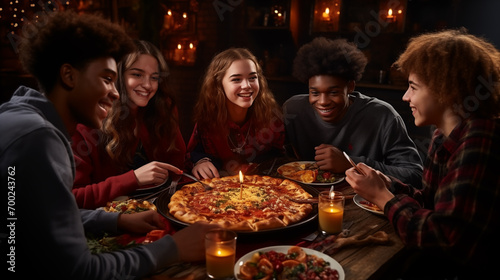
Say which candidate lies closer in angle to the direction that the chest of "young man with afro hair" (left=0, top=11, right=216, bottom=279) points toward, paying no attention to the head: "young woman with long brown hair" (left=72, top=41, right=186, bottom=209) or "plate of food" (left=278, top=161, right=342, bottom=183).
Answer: the plate of food

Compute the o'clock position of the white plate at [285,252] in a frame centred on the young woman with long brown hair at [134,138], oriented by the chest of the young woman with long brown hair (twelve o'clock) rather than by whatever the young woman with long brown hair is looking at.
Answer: The white plate is roughly at 1 o'clock from the young woman with long brown hair.

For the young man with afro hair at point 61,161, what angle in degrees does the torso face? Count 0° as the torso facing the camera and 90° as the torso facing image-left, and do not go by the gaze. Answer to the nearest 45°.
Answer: approximately 270°

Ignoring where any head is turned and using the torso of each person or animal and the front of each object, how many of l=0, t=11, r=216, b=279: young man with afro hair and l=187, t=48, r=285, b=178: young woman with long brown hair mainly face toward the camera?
1

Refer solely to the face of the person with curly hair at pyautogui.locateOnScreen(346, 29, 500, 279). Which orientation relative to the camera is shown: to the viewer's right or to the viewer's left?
to the viewer's left

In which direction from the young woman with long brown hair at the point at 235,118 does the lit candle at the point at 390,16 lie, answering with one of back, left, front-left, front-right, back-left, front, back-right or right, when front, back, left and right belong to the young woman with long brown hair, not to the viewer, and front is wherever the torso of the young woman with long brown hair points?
back-left

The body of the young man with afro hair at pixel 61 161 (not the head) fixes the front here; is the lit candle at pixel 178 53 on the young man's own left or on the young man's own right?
on the young man's own left

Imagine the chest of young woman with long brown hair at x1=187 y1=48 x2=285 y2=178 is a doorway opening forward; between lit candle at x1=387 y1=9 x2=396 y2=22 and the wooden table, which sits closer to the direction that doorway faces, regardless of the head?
the wooden table

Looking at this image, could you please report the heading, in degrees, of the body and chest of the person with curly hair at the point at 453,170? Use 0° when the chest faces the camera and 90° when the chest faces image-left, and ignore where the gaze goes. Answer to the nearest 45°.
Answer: approximately 90°

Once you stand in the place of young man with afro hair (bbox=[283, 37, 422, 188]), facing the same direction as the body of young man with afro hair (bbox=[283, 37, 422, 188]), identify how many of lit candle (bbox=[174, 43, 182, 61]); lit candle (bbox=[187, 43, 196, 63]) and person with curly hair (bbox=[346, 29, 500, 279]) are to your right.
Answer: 2

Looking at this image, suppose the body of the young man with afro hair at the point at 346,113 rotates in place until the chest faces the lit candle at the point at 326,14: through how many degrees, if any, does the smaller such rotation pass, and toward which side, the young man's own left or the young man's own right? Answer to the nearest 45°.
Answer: approximately 135° to the young man's own right

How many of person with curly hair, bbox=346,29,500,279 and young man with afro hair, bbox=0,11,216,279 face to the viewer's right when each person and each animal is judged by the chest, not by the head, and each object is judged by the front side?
1

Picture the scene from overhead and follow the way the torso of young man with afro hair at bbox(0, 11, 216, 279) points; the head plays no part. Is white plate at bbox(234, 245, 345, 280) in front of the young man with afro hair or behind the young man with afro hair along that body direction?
in front

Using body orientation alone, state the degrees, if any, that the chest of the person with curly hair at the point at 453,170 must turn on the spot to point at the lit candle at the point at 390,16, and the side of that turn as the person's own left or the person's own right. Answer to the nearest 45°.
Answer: approximately 90° to the person's own right

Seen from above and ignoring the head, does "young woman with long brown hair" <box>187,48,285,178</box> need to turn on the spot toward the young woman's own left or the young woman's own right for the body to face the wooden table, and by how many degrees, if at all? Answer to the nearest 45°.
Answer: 0° — they already face it

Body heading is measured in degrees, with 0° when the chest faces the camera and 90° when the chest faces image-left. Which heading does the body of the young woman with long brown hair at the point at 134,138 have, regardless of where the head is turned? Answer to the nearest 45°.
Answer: approximately 315°

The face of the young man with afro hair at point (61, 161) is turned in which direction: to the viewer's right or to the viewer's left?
to the viewer's right
